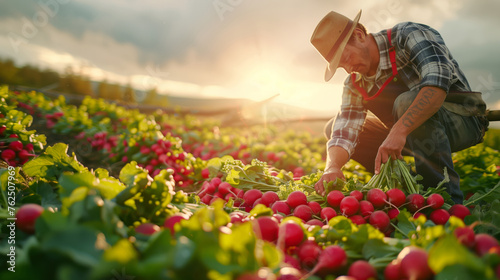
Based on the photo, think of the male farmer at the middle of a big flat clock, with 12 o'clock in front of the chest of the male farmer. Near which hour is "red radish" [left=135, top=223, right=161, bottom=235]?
The red radish is roughly at 11 o'clock from the male farmer.

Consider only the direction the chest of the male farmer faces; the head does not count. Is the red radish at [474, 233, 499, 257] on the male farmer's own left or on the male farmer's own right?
on the male farmer's own left

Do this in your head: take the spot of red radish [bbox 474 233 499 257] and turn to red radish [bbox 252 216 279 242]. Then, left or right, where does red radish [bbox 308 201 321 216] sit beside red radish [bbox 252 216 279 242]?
right

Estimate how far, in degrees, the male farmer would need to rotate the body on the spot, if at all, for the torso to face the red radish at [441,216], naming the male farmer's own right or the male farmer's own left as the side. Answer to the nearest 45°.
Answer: approximately 45° to the male farmer's own left

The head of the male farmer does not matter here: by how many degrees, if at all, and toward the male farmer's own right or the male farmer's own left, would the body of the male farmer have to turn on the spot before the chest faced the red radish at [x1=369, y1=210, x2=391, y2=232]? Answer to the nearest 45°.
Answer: approximately 45° to the male farmer's own left

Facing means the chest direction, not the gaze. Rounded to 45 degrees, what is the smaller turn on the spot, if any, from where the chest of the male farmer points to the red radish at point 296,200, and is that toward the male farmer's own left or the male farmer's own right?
0° — they already face it

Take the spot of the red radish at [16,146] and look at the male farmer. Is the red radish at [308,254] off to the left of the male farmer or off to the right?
right

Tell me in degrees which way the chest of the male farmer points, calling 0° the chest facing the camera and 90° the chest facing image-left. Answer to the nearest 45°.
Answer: approximately 45°
